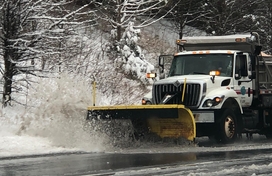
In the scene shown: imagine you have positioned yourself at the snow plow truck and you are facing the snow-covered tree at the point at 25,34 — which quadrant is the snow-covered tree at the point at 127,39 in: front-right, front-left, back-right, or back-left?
front-right

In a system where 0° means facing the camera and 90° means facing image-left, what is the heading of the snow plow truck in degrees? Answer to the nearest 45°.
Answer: approximately 45°

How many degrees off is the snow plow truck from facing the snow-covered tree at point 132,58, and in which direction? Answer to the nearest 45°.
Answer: approximately 135° to its right

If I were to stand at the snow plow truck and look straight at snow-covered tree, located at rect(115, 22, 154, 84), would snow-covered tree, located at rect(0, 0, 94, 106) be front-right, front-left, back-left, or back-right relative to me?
front-left

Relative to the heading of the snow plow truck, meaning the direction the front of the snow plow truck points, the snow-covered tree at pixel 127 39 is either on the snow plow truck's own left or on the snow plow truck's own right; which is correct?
on the snow plow truck's own right

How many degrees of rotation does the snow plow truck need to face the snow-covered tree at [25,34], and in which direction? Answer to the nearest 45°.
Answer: approximately 45° to its right

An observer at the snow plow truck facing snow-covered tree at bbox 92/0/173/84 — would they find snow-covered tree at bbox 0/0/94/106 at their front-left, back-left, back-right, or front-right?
front-left
